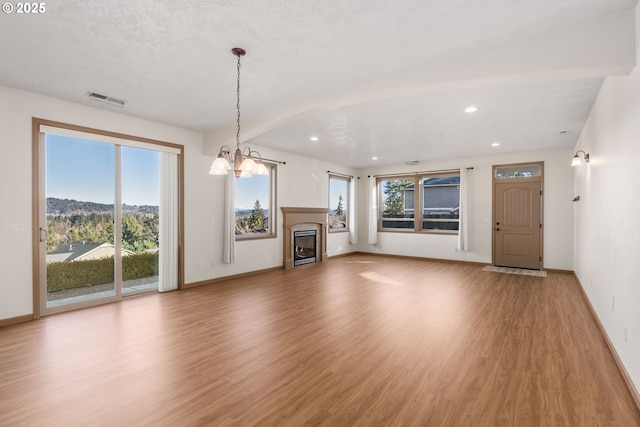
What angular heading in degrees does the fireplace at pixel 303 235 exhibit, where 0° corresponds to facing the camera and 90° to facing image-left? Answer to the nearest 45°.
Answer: approximately 315°

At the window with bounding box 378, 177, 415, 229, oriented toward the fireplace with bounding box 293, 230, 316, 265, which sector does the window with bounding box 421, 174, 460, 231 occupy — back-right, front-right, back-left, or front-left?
back-left

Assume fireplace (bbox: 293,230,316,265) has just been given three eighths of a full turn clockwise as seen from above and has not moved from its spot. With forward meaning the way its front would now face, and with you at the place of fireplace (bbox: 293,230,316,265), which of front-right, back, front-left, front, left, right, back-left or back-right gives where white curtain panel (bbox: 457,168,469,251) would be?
back

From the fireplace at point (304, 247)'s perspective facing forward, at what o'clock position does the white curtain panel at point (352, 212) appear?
The white curtain panel is roughly at 9 o'clock from the fireplace.

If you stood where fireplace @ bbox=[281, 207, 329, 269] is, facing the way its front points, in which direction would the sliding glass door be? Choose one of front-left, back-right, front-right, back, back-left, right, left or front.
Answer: right

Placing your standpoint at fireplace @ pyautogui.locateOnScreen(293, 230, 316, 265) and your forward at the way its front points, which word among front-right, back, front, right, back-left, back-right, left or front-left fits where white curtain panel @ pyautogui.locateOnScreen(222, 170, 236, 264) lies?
right

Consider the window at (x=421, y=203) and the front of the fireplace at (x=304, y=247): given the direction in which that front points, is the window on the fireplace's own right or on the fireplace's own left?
on the fireplace's own left

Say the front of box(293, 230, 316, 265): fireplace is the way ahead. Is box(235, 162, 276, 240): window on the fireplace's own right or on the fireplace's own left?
on the fireplace's own right

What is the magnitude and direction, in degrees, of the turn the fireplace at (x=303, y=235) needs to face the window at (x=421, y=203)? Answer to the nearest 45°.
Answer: approximately 45° to its left

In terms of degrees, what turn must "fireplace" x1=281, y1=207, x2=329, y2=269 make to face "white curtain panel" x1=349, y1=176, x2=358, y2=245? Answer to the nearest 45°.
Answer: approximately 90° to its left

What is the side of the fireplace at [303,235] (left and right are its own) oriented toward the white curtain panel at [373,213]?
left

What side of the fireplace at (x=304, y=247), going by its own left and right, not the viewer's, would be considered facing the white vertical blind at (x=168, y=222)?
right

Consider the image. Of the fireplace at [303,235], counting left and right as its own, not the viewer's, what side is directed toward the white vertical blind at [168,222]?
right

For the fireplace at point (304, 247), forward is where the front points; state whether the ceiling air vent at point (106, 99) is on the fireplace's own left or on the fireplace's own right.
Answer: on the fireplace's own right
